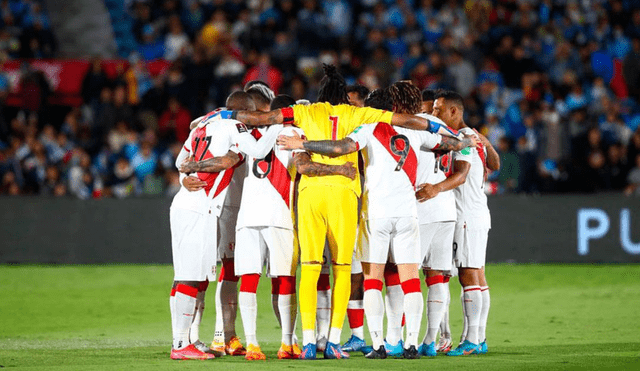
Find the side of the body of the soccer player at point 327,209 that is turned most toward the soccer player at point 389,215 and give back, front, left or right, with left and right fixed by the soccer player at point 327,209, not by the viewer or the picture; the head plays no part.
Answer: right

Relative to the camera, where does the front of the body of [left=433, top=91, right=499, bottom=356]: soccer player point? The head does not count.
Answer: to the viewer's left

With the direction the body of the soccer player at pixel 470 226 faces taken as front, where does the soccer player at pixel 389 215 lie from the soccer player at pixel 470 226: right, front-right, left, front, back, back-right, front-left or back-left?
front-left

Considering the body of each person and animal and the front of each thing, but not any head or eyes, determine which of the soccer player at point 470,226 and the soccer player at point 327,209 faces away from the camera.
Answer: the soccer player at point 327,209

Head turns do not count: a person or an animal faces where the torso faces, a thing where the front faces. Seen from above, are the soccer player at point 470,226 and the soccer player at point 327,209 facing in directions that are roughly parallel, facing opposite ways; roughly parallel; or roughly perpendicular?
roughly perpendicular

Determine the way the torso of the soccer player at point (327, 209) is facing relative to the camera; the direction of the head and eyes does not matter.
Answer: away from the camera

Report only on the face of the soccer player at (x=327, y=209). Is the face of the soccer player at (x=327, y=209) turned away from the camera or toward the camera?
away from the camera

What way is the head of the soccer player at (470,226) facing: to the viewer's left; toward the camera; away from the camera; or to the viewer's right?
to the viewer's left
